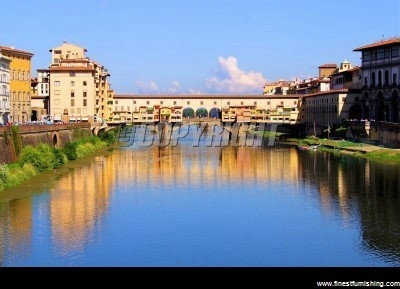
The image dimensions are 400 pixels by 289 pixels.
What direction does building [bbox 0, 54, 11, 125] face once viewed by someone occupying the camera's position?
facing the viewer and to the right of the viewer

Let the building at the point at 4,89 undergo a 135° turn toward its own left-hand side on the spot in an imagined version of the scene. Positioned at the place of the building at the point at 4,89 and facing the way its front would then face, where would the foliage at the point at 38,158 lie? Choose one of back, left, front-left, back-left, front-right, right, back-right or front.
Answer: back

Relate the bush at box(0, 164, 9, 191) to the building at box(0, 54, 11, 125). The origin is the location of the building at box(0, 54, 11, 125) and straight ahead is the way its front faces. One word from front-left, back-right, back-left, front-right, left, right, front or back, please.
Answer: front-right

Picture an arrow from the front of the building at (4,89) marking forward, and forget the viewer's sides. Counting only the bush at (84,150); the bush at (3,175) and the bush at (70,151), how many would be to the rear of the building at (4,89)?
0

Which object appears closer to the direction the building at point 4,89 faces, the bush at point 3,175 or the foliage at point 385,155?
the foliage

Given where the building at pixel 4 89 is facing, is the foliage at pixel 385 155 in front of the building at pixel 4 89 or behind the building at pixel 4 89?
in front

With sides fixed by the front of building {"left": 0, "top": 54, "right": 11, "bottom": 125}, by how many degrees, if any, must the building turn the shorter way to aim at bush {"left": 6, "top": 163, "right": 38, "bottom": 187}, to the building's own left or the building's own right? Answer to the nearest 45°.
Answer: approximately 45° to the building's own right

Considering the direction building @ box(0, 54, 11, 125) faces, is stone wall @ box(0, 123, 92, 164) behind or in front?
in front

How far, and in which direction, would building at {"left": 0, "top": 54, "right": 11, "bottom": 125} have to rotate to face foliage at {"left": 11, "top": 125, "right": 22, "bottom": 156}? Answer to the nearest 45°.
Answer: approximately 45° to its right

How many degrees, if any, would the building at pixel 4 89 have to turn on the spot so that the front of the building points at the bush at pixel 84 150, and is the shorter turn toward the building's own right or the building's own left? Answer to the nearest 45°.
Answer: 0° — it already faces it

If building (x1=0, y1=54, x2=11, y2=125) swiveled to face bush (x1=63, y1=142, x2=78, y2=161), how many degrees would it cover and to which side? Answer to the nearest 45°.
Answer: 0° — it already faces it
